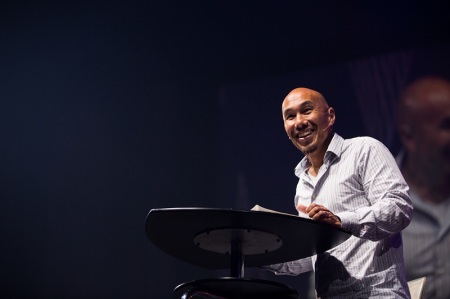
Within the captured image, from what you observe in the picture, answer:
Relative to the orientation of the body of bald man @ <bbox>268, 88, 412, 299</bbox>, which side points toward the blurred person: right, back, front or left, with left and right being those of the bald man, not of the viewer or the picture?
back

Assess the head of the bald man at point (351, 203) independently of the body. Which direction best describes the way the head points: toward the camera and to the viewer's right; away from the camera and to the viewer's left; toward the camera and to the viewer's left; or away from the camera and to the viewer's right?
toward the camera and to the viewer's left

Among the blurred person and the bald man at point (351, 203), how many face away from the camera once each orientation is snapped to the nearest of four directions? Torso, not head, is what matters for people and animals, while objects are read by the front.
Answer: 0

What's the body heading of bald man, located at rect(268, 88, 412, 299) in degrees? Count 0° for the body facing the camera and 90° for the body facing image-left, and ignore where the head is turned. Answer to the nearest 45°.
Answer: approximately 45°
